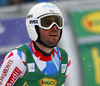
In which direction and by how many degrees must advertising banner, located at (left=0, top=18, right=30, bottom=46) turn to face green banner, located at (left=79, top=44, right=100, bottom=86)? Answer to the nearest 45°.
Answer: approximately 90° to its left

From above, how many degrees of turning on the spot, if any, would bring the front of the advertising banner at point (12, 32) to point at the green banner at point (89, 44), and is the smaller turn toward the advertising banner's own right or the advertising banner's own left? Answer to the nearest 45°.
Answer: approximately 90° to the advertising banner's own left

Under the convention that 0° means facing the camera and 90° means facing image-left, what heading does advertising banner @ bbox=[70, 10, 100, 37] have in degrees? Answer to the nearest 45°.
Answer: approximately 0°

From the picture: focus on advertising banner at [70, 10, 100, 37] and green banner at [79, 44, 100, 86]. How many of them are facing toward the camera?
2

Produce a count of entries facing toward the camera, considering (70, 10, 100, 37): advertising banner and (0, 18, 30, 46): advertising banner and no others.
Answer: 2

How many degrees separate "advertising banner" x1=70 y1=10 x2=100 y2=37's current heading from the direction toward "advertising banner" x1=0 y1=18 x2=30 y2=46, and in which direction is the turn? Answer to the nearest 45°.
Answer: approximately 45° to its right
